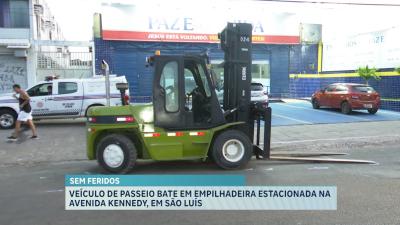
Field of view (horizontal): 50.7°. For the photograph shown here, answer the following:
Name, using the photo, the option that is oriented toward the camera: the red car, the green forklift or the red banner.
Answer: the red banner

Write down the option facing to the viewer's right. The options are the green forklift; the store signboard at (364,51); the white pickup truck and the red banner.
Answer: the green forklift

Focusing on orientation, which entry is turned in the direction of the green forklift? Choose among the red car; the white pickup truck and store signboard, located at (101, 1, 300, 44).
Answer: the store signboard

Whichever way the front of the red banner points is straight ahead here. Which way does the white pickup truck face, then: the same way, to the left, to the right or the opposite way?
to the right

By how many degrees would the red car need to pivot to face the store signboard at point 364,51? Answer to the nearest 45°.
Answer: approximately 45° to its right

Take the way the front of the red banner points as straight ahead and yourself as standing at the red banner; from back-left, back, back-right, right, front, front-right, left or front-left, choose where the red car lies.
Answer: front-left

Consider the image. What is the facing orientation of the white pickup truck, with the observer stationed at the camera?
facing to the left of the viewer

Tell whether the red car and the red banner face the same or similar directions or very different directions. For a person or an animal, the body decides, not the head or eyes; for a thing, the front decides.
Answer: very different directions

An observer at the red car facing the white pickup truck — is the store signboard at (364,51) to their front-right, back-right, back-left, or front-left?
back-right

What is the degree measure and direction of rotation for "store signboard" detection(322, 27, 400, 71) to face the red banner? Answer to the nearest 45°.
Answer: approximately 45° to its right

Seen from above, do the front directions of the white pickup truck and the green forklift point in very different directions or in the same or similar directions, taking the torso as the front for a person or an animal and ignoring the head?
very different directions

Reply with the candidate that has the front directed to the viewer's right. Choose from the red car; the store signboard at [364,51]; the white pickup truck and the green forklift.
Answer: the green forklift

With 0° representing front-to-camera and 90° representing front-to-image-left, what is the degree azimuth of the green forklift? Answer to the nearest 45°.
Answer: approximately 270°
